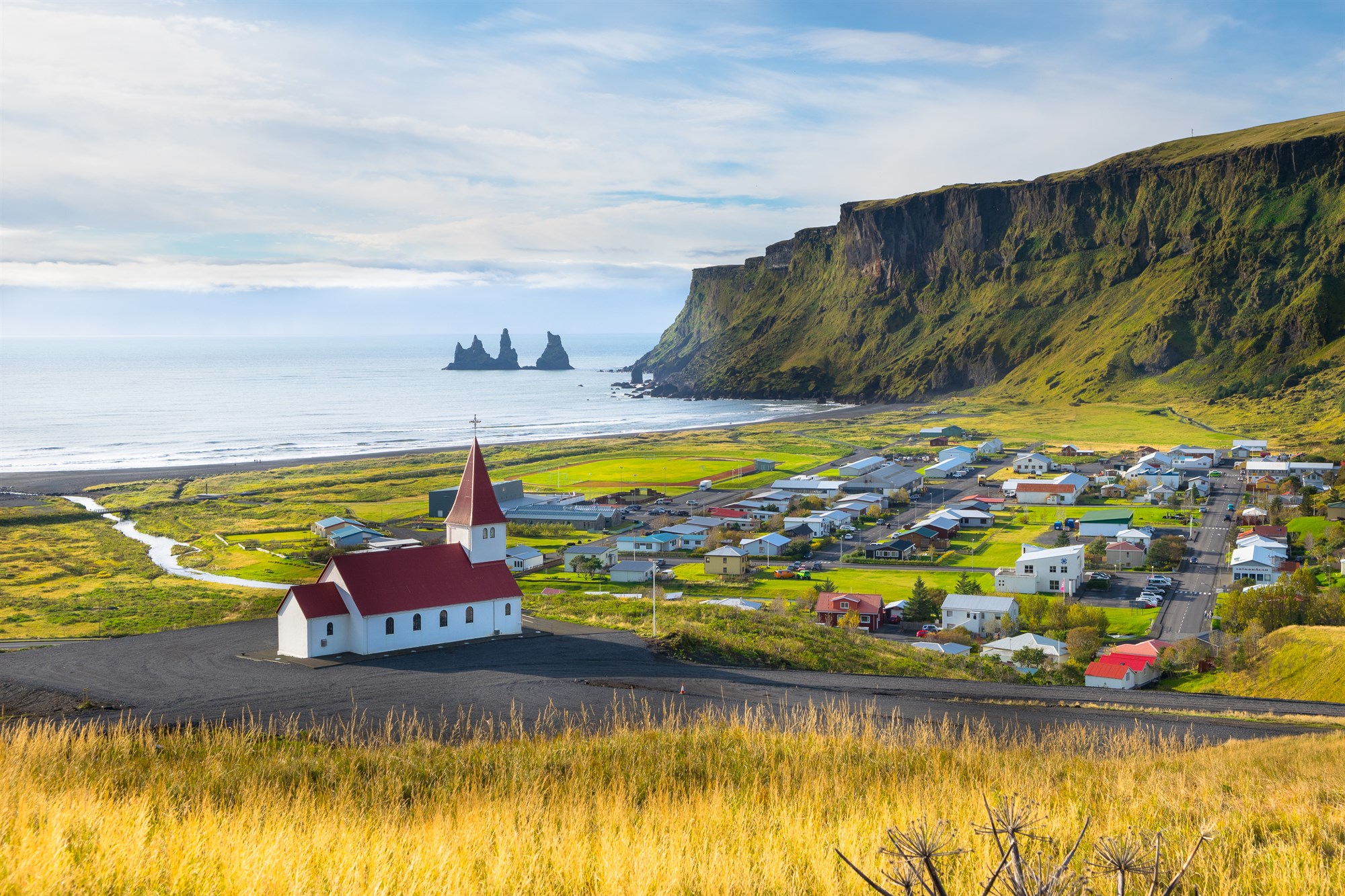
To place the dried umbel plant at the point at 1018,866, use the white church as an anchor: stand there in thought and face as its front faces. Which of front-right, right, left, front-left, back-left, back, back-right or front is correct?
back-right

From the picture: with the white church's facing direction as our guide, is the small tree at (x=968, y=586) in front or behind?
in front

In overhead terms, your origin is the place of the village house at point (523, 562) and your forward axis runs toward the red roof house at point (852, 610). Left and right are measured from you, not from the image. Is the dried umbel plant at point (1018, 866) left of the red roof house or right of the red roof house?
right

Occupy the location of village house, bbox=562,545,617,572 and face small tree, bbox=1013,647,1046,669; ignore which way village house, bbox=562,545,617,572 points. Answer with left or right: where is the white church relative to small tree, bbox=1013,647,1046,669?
right

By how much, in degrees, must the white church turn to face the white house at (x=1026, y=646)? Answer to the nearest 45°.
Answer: approximately 45° to its right

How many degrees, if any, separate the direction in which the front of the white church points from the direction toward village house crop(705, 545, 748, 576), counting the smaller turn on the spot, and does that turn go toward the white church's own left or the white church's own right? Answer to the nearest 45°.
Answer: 0° — it already faces it

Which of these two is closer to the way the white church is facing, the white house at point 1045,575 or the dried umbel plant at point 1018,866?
the white house

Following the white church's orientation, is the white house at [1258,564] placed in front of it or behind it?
in front

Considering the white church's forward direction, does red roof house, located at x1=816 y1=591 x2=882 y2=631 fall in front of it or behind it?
in front

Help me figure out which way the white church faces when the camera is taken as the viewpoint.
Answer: facing away from the viewer and to the right of the viewer
